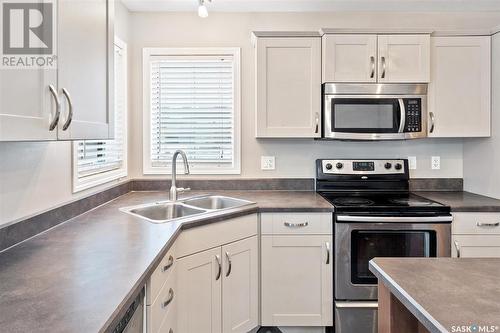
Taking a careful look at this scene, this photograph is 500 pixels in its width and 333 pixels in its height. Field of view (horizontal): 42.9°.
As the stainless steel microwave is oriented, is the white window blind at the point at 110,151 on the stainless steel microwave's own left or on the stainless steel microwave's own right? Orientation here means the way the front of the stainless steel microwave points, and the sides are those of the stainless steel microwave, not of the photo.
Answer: on the stainless steel microwave's own right

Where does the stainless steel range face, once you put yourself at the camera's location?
facing the viewer

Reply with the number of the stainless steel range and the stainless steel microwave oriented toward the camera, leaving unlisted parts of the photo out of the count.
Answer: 2

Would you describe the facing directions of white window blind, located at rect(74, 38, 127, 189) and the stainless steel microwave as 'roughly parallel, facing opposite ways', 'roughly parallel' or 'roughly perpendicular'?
roughly perpendicular

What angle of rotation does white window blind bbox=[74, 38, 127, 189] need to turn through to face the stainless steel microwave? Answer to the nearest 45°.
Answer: approximately 45° to its left

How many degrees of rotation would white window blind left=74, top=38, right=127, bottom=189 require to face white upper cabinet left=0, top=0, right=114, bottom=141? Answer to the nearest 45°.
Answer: approximately 45° to its right

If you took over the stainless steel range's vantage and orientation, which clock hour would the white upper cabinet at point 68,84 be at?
The white upper cabinet is roughly at 1 o'clock from the stainless steel range.

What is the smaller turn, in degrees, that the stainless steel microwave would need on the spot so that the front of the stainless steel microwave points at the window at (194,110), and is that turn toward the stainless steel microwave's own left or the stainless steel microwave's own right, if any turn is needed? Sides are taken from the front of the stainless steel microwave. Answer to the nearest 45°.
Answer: approximately 90° to the stainless steel microwave's own right

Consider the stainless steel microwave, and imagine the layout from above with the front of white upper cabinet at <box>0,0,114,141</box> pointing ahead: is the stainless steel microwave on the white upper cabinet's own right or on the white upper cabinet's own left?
on the white upper cabinet's own left

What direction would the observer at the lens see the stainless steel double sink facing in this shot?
facing the viewer and to the right of the viewer

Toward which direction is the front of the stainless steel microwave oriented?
toward the camera

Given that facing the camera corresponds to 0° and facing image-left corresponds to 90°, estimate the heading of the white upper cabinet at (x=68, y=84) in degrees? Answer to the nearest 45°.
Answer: approximately 315°

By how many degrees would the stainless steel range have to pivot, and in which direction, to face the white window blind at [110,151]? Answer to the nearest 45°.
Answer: approximately 90° to its right

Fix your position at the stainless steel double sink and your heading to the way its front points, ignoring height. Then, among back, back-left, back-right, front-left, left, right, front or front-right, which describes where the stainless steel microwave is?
front-left
